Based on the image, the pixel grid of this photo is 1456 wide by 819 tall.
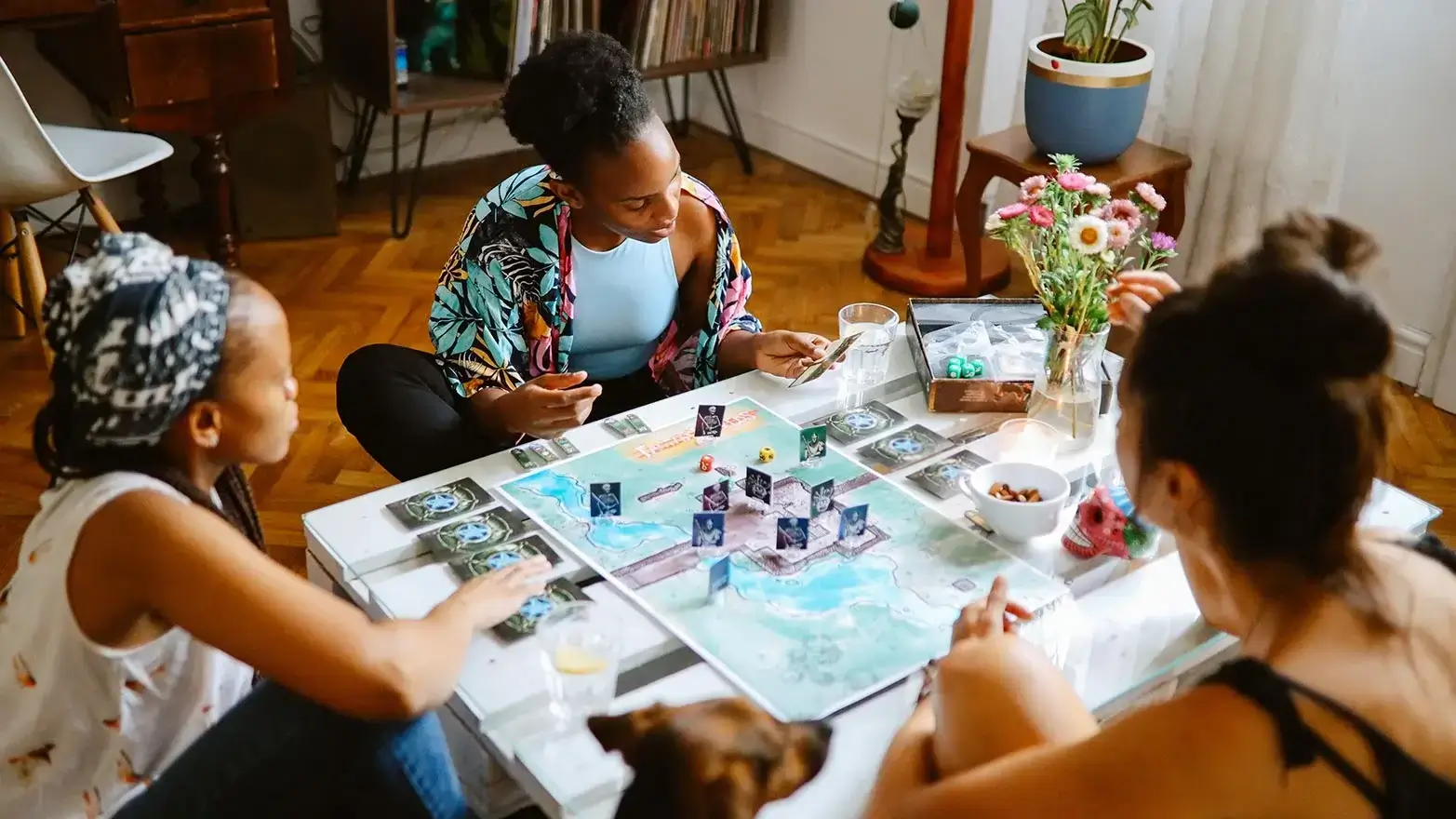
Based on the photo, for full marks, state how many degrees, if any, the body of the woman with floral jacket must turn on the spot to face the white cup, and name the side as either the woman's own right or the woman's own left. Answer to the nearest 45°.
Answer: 0° — they already face it

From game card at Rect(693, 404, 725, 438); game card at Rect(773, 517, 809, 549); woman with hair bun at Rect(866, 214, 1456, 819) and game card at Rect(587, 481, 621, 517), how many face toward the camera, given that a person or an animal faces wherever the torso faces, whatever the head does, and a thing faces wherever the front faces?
3

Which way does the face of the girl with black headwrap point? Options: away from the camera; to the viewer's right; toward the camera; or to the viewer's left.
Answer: to the viewer's right

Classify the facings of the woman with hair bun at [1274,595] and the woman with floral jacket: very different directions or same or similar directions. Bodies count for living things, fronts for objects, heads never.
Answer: very different directions

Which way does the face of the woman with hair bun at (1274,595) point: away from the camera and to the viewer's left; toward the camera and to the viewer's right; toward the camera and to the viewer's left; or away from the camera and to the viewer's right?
away from the camera and to the viewer's left

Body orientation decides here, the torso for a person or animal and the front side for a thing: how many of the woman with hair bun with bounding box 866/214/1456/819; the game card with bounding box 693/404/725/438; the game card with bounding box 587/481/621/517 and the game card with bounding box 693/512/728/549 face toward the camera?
3
